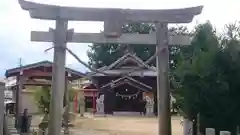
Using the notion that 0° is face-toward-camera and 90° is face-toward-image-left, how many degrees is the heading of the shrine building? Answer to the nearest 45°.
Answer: approximately 0°

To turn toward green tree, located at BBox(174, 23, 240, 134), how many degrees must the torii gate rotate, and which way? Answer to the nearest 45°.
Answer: approximately 90° to its left

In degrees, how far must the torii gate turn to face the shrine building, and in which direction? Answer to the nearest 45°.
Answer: approximately 180°

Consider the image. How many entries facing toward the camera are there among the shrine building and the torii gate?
2

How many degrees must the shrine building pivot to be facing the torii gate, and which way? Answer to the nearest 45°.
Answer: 0° — it already faces it

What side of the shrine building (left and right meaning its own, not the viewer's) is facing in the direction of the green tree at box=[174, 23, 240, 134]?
front

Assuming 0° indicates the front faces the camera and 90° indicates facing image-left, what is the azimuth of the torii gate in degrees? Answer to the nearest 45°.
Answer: approximately 0°
